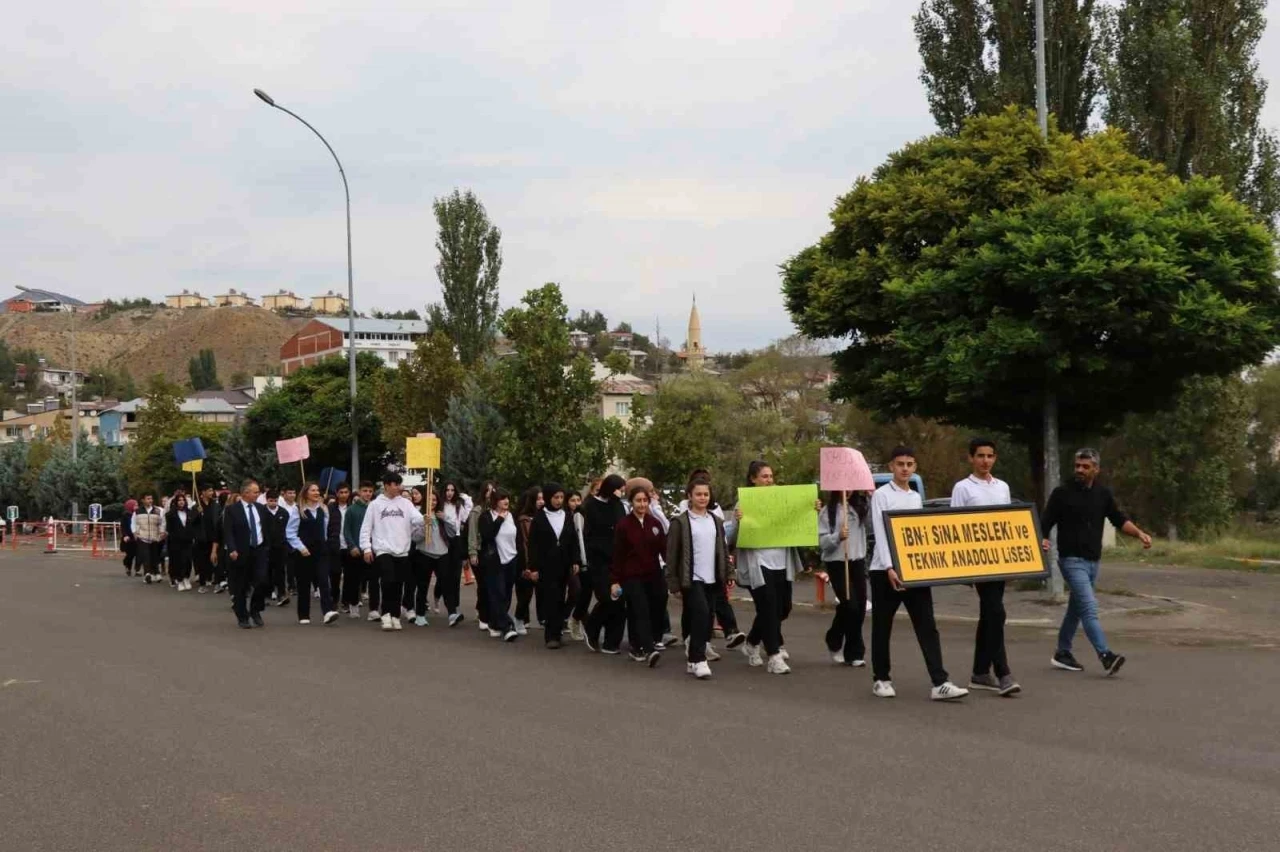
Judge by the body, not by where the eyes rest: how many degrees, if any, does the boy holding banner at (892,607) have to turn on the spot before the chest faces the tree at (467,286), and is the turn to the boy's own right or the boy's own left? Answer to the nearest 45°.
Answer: approximately 180°

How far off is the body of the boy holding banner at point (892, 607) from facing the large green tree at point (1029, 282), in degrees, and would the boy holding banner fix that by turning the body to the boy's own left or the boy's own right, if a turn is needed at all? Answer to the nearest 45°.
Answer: approximately 135° to the boy's own left

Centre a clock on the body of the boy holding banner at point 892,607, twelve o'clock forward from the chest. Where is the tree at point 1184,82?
The tree is roughly at 8 o'clock from the boy holding banner.

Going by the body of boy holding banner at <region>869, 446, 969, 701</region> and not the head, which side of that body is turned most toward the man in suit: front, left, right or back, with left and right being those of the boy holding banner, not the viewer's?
back

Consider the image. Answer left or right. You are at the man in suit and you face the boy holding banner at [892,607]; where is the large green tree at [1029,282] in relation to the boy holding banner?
left

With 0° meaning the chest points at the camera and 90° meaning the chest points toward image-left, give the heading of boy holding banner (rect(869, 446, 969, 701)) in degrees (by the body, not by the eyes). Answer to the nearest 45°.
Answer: approximately 315°

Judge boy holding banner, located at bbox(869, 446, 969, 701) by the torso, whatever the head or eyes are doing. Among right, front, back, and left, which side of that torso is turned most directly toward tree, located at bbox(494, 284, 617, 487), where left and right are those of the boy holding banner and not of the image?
back

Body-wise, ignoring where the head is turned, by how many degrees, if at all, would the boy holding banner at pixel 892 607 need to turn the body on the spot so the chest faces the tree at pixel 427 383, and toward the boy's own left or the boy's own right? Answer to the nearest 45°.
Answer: approximately 180°

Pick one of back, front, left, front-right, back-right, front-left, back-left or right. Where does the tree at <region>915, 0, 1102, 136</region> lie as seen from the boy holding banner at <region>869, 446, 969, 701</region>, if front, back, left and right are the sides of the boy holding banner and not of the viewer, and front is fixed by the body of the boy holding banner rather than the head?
back-left

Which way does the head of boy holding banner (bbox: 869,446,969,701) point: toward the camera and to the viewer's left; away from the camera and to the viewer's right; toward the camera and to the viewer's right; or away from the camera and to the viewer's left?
toward the camera and to the viewer's right

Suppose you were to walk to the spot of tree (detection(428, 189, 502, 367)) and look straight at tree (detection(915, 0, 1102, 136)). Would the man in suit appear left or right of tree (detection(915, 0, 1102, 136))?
right

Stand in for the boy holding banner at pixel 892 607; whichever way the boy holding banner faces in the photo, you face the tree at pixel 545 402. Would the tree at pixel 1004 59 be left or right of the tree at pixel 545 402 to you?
right
